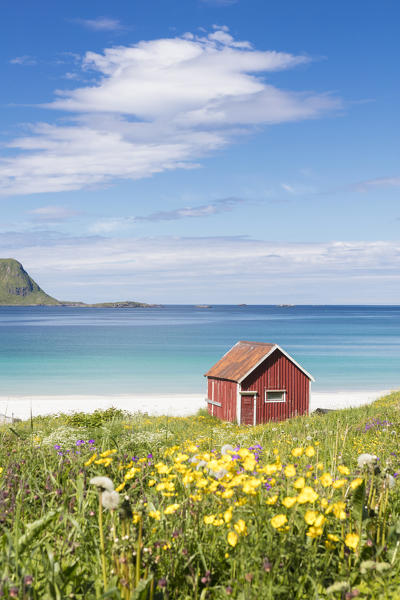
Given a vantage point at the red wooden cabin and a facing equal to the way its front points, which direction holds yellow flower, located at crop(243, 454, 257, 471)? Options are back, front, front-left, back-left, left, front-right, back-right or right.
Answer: front-right

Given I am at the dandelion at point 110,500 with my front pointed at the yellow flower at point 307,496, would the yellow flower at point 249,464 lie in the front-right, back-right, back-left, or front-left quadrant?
front-left

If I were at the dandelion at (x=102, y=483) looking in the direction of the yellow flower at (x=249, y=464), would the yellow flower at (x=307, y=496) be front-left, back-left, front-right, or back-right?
front-right

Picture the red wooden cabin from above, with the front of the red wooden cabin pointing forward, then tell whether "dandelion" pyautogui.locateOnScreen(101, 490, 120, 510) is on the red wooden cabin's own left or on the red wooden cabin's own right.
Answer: on the red wooden cabin's own right

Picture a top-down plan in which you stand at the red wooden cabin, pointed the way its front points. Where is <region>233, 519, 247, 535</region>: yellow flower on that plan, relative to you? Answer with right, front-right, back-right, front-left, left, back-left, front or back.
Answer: front-right

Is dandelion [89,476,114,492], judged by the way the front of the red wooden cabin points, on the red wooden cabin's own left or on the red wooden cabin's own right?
on the red wooden cabin's own right
